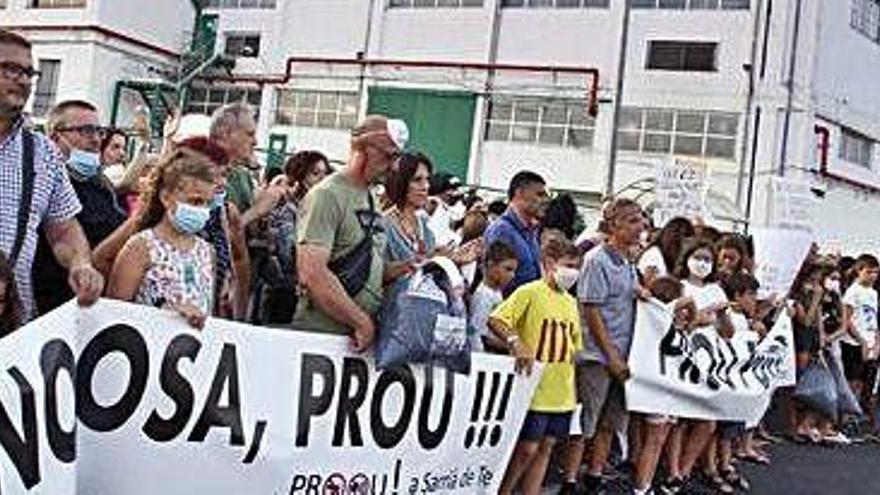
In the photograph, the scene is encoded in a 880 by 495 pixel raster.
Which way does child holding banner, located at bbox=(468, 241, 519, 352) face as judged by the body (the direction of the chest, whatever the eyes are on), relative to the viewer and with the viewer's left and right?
facing the viewer and to the right of the viewer

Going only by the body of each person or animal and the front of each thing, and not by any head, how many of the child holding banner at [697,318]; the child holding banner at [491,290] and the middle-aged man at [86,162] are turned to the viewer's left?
0

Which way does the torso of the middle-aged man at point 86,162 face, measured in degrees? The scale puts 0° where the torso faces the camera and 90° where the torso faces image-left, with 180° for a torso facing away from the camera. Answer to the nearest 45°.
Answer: approximately 315°

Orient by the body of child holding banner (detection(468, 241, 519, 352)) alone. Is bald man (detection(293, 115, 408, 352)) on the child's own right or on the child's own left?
on the child's own right

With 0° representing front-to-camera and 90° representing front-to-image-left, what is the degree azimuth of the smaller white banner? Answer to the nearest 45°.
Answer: approximately 0°

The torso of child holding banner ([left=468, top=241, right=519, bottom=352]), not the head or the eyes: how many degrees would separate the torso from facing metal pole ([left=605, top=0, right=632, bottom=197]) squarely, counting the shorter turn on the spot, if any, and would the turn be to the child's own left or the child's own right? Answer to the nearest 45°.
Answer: approximately 135° to the child's own left

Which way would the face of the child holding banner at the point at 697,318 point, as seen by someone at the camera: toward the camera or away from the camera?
toward the camera

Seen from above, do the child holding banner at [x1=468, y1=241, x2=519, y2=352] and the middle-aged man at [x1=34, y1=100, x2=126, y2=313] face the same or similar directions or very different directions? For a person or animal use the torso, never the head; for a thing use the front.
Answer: same or similar directions

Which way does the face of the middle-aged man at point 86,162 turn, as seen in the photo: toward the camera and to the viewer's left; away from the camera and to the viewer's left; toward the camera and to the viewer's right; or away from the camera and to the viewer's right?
toward the camera and to the viewer's right

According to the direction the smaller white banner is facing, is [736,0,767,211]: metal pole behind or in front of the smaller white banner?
behind

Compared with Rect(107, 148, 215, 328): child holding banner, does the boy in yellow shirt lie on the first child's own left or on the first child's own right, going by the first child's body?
on the first child's own left

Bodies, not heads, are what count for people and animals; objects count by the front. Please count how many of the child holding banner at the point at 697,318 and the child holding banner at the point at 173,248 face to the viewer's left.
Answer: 0
